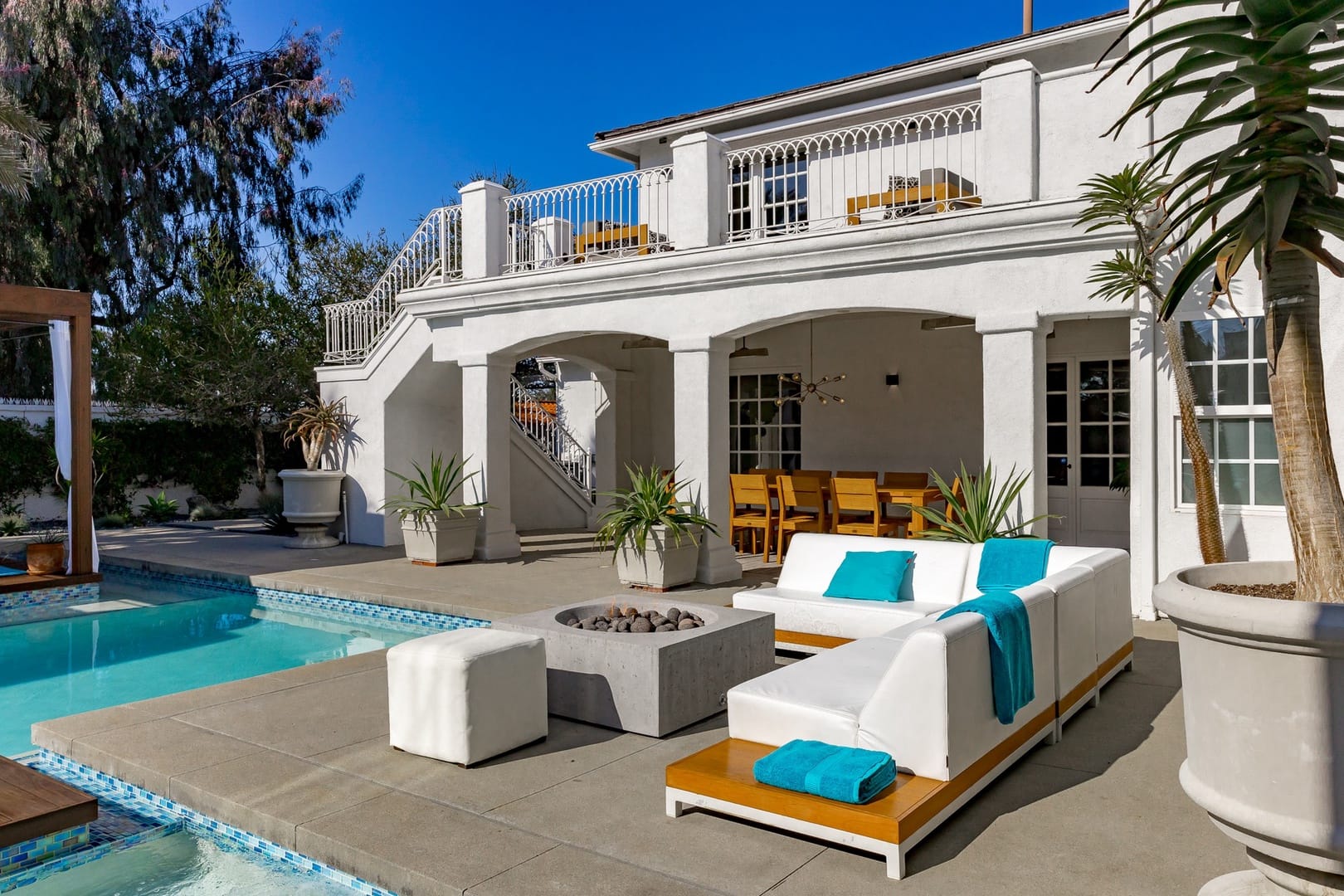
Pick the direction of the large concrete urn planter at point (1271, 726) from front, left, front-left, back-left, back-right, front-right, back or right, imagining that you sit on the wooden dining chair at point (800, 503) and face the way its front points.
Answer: back-right

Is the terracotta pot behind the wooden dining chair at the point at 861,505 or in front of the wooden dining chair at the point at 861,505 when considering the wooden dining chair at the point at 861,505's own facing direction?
behind

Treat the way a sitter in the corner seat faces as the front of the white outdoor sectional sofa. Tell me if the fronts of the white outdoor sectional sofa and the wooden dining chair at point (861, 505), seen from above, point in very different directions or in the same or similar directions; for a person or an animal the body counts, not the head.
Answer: very different directions

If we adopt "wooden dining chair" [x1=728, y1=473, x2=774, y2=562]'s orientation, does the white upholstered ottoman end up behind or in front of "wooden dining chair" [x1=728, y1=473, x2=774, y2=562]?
behind

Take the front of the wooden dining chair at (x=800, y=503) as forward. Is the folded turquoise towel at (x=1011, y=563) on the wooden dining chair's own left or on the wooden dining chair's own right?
on the wooden dining chair's own right

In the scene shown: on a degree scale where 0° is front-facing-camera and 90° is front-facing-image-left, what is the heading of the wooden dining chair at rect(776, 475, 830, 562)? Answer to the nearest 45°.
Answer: approximately 225°

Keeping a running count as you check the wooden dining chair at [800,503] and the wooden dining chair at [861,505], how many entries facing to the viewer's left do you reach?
0

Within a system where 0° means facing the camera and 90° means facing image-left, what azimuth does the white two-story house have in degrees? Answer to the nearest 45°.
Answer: approximately 45°

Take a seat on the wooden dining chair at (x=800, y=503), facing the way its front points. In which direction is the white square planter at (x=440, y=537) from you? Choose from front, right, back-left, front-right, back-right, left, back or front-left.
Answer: back-left

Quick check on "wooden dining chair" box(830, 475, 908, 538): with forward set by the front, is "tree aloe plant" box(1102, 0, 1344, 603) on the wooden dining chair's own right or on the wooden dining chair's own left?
on the wooden dining chair's own right

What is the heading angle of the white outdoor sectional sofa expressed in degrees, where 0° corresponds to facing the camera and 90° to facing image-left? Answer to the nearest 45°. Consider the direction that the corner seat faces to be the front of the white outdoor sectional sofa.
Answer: approximately 45°

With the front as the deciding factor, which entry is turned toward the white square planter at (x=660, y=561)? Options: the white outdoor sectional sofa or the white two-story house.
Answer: the white two-story house

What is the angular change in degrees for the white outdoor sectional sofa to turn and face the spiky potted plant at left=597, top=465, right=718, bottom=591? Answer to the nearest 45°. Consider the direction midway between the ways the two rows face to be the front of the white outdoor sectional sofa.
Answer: approximately 90° to its right

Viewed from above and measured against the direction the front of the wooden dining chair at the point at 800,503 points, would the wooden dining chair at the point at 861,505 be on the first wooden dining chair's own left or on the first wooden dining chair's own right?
on the first wooden dining chair's own right
